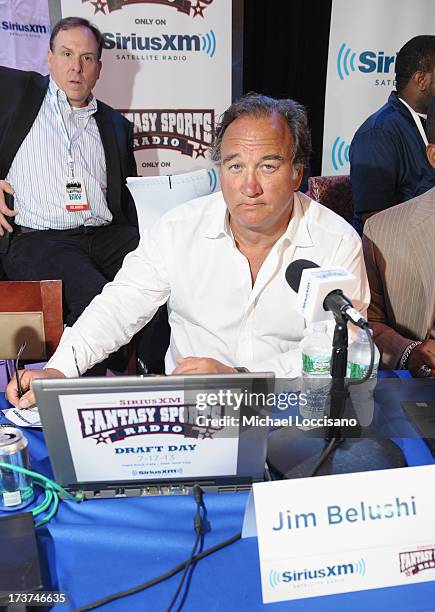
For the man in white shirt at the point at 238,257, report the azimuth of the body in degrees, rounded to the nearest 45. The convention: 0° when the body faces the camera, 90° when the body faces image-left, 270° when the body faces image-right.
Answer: approximately 0°

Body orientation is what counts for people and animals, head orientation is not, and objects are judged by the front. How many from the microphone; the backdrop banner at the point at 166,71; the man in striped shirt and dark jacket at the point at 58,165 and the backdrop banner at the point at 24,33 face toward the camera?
3

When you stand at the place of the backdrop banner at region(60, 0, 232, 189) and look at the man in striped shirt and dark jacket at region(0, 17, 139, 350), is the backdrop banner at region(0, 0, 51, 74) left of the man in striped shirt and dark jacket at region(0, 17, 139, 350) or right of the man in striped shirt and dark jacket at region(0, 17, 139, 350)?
right

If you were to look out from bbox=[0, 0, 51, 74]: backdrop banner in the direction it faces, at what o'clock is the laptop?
The laptop is roughly at 12 o'clock from the backdrop banner.

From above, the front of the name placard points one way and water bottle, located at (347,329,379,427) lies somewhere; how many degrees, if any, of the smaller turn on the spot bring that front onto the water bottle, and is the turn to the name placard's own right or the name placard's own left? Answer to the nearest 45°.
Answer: approximately 180°

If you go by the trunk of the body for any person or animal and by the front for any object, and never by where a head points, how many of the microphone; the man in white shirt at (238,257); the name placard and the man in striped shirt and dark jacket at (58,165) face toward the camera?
3

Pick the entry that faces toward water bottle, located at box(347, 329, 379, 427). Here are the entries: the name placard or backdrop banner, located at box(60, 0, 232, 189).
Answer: the backdrop banner
